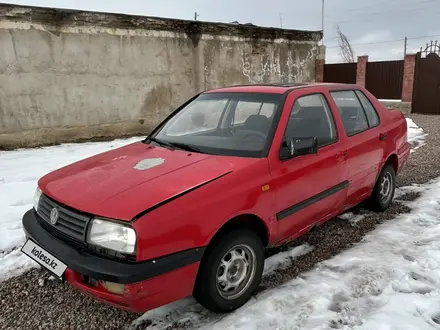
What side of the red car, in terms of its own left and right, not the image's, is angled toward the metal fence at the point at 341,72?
back

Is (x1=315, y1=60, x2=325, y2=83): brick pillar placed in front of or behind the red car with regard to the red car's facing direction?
behind

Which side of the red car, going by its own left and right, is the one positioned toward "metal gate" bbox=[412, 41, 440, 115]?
back

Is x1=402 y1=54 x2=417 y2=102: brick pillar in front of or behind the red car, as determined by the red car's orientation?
behind

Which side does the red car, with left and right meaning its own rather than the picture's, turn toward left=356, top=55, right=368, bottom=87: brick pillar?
back

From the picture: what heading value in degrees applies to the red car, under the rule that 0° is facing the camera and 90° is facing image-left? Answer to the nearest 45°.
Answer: approximately 45°
